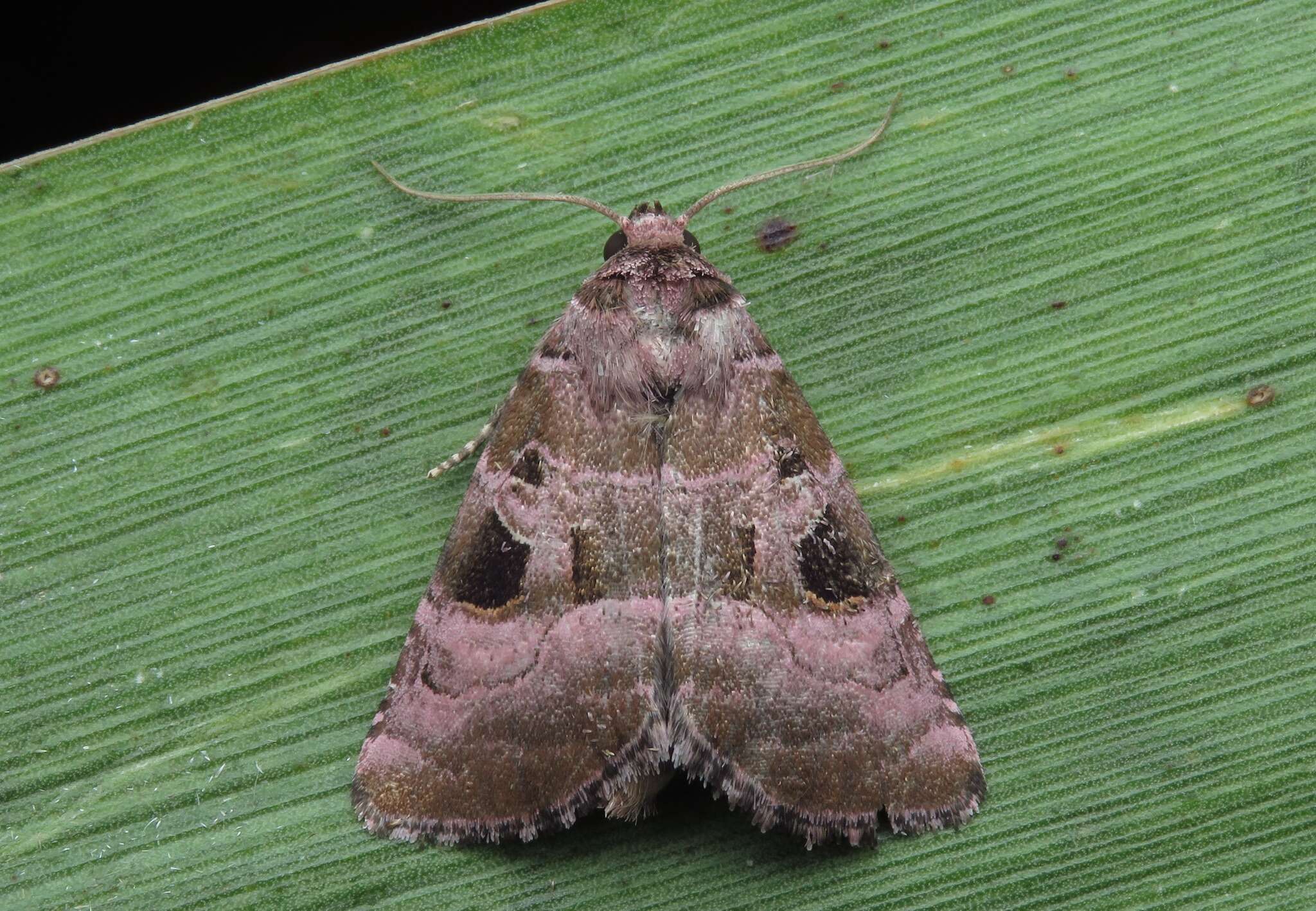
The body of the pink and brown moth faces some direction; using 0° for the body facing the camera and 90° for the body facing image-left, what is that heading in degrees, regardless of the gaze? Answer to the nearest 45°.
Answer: approximately 180°
